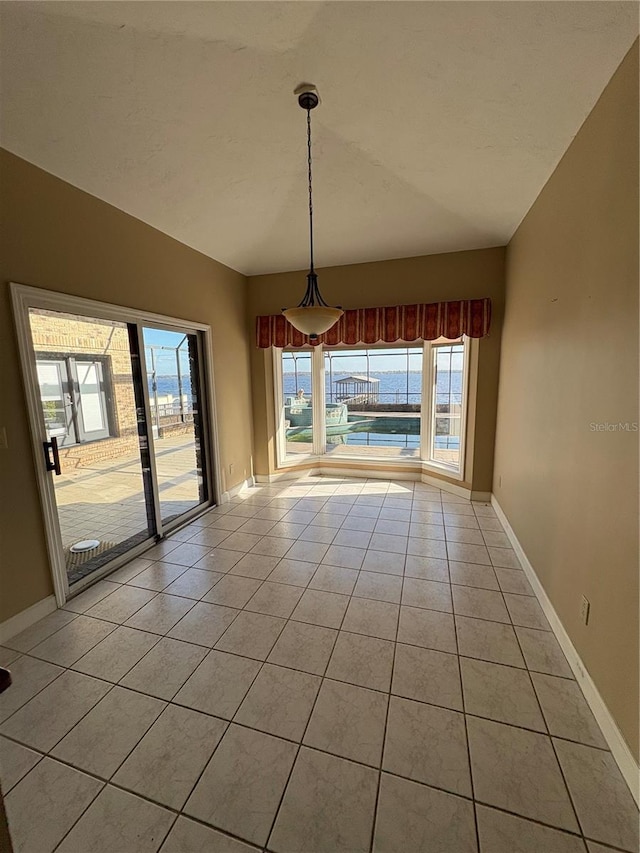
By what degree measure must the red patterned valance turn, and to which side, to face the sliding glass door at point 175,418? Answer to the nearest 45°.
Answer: approximately 90° to its right

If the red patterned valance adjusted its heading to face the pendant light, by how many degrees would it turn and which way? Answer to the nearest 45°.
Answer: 0° — it already faces it

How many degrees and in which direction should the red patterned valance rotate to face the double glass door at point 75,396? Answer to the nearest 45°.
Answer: approximately 45° to its right

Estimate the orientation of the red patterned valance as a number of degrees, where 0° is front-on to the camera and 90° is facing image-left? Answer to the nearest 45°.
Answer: approximately 0°

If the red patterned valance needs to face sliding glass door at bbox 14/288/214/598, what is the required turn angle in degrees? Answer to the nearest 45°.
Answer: approximately 45° to its right
